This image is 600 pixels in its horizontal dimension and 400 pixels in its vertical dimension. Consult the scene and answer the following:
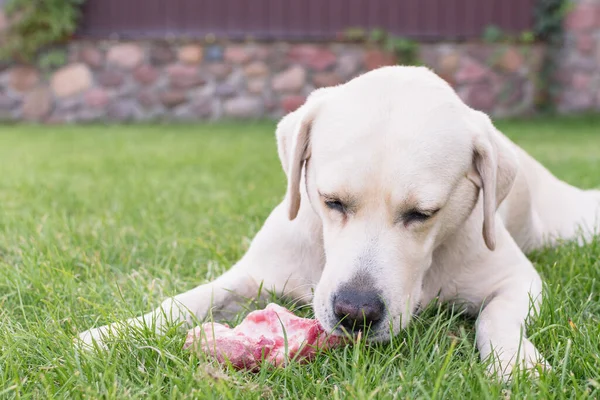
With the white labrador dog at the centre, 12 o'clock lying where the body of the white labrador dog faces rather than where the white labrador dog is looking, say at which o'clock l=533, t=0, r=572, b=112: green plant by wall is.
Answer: The green plant by wall is roughly at 5 o'clock from the white labrador dog.

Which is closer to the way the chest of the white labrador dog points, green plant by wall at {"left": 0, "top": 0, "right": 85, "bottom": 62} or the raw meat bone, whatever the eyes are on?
the raw meat bone

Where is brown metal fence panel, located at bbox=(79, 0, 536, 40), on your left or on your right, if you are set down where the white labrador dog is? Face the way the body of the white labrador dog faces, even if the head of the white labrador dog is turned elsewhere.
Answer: on your right

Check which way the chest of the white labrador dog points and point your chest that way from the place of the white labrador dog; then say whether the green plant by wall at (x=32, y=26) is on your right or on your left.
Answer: on your right

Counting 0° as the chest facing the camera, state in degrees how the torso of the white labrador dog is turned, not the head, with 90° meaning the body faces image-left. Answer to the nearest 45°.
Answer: approximately 45°

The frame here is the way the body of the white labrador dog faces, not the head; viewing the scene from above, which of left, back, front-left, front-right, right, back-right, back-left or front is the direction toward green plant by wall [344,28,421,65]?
back-right

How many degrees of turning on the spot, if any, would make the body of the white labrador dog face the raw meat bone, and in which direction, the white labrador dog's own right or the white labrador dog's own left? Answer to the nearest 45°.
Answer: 0° — it already faces it
